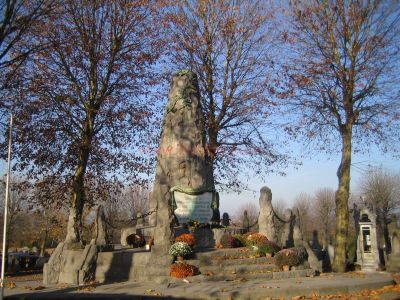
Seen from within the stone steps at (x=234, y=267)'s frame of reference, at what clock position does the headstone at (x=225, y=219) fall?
The headstone is roughly at 6 o'clock from the stone steps.

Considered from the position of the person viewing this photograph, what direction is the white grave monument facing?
facing the viewer

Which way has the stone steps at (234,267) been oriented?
toward the camera

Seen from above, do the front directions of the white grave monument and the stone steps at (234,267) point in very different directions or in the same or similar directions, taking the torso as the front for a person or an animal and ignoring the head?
same or similar directions

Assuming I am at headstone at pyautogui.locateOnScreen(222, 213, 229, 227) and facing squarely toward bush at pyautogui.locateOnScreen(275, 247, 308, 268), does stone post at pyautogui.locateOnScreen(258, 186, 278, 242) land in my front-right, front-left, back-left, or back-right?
front-left

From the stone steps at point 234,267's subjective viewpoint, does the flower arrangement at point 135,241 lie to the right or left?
on its right

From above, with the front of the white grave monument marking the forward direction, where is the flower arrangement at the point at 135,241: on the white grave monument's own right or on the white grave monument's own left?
on the white grave monument's own right

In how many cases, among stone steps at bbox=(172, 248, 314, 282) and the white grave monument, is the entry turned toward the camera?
2

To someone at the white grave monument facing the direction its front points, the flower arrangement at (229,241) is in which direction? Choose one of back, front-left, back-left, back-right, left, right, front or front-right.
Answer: front-right

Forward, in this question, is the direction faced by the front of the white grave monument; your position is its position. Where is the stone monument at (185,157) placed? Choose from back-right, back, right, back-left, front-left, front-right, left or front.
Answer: front-right

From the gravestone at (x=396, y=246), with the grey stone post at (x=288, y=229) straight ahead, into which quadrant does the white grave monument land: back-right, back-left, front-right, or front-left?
front-left

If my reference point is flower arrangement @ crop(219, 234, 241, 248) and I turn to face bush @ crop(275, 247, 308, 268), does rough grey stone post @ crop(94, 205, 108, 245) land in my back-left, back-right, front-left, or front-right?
back-right

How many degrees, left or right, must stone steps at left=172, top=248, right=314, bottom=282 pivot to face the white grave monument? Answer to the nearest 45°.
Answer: approximately 135° to its left

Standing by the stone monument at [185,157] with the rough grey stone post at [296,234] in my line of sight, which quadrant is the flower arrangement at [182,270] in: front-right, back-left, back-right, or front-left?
back-right

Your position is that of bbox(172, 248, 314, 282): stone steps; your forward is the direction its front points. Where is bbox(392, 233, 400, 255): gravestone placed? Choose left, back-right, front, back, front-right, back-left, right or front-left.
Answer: back-left
